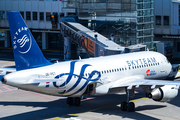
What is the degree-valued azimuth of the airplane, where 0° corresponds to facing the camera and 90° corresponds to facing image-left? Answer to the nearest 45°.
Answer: approximately 225°
